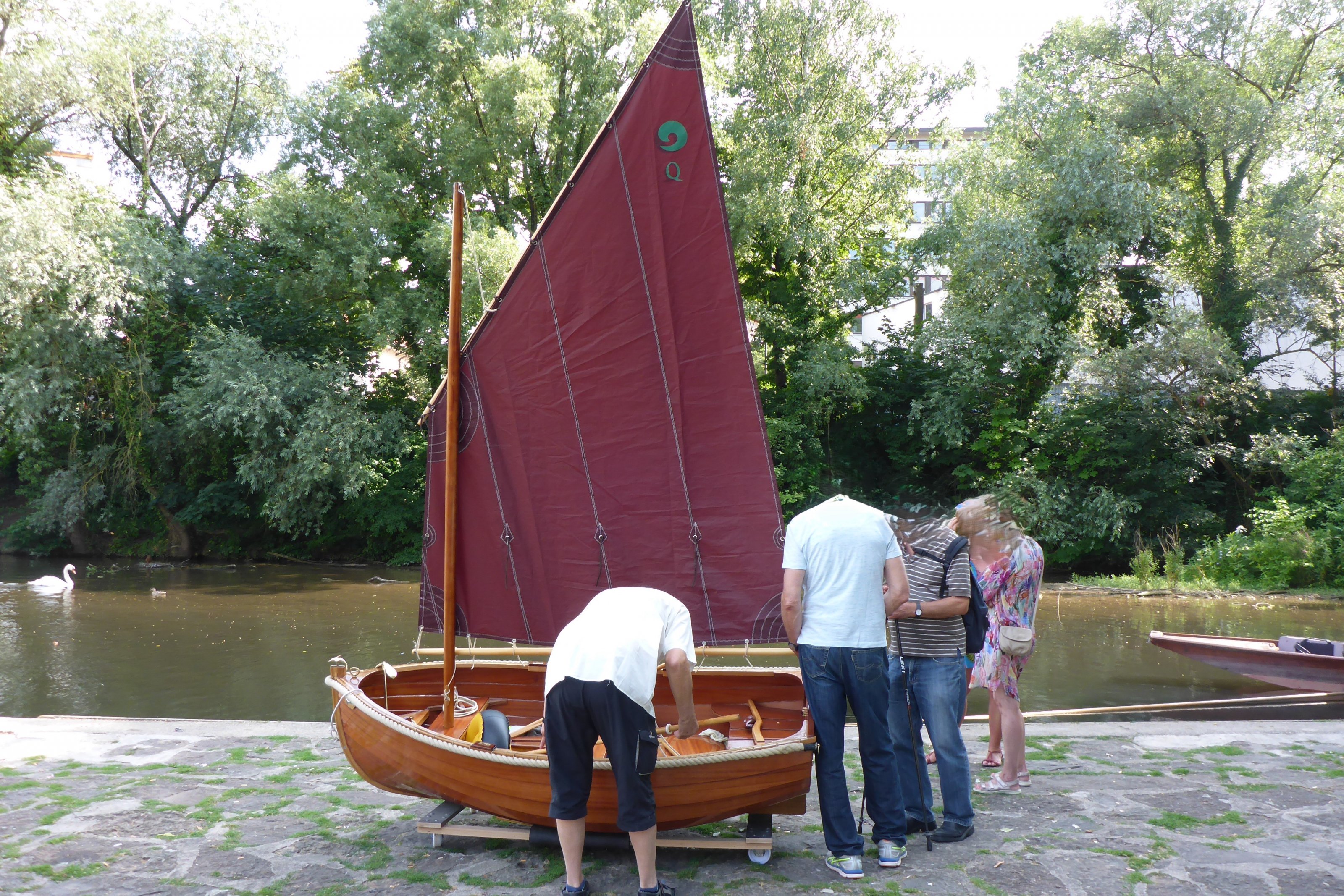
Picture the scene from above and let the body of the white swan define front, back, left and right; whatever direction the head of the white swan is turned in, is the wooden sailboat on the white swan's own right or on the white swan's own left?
on the white swan's own right

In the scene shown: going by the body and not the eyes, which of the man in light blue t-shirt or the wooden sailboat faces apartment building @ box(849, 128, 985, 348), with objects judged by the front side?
the man in light blue t-shirt

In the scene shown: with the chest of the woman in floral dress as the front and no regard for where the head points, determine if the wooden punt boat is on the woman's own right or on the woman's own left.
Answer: on the woman's own right

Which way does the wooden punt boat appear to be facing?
to the viewer's left

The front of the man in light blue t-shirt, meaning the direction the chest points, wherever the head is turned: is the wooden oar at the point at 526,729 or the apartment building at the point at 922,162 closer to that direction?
the apartment building

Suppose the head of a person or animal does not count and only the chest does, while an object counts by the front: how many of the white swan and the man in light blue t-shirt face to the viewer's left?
0

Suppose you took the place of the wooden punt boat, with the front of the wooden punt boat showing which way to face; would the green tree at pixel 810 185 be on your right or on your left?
on your right

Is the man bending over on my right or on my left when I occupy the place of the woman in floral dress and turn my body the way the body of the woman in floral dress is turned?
on my left

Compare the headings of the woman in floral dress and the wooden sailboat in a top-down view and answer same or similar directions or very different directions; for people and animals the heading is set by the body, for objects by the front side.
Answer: same or similar directions

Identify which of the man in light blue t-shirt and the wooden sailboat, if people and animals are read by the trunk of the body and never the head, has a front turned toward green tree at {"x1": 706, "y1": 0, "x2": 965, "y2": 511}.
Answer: the man in light blue t-shirt

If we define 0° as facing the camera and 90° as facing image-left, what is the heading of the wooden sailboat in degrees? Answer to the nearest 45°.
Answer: approximately 90°

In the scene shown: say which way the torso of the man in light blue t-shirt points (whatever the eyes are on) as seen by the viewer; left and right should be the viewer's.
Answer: facing away from the viewer

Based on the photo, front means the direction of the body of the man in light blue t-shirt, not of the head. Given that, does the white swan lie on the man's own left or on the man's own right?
on the man's own left

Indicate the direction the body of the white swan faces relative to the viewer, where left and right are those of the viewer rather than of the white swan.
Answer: facing to the right of the viewer

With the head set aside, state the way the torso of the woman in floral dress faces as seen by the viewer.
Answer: to the viewer's left
